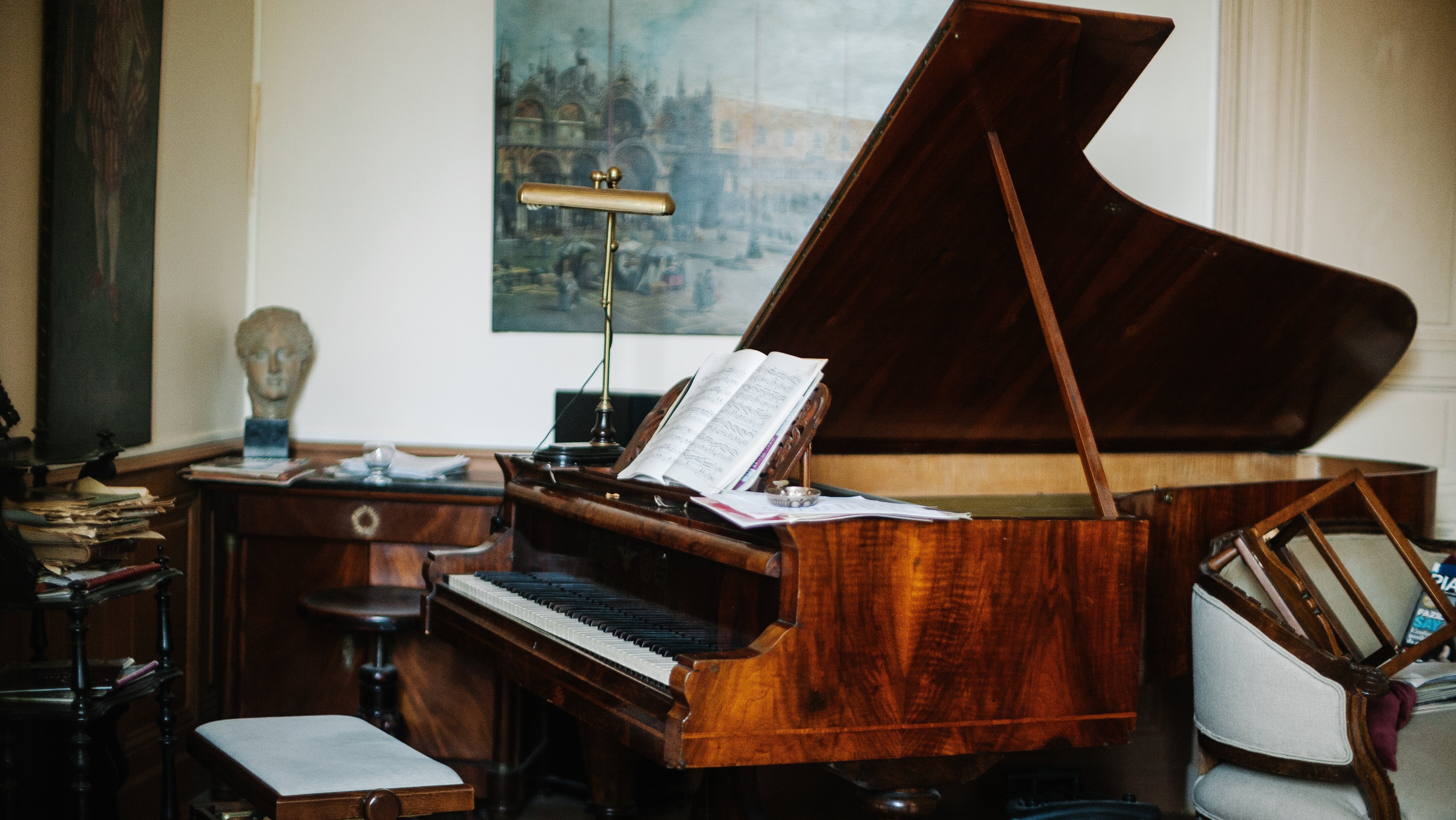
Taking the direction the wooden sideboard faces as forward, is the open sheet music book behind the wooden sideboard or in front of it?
in front

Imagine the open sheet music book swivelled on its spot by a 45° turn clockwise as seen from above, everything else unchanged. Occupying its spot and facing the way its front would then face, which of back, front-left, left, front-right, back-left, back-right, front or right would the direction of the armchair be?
back

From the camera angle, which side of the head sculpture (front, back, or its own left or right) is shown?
front

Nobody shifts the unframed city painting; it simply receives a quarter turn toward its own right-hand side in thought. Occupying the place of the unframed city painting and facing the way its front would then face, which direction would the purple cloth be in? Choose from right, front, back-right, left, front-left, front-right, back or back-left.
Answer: back-left

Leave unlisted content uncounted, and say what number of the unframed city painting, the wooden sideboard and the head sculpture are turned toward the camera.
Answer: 3

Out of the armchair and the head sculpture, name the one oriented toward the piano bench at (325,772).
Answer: the head sculpture

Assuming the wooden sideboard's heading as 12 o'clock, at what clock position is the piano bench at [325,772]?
The piano bench is roughly at 12 o'clock from the wooden sideboard.

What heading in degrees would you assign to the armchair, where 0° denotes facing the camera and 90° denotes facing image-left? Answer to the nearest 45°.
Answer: approximately 315°

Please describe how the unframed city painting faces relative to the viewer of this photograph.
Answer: facing the viewer

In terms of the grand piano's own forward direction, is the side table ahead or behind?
ahead
